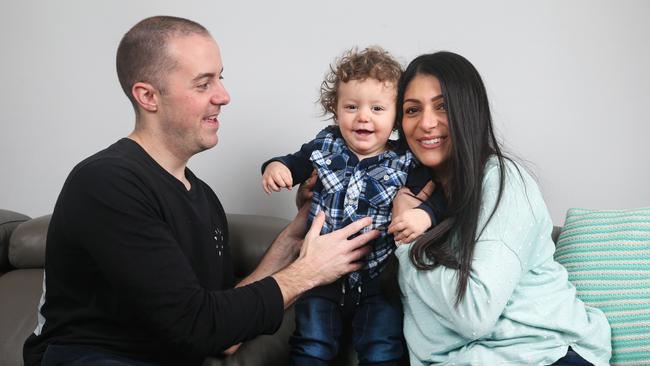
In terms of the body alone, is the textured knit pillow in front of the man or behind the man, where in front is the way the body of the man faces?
in front

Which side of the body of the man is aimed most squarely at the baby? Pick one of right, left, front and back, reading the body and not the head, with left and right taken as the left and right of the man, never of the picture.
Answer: front

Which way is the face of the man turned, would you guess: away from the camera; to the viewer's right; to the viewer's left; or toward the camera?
to the viewer's right

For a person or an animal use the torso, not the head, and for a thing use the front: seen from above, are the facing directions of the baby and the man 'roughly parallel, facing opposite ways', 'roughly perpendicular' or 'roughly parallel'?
roughly perpendicular

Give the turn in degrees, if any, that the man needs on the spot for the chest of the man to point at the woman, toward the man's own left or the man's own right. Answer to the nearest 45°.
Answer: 0° — they already face them

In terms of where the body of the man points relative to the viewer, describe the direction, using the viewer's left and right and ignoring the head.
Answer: facing to the right of the viewer

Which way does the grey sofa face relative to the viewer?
toward the camera

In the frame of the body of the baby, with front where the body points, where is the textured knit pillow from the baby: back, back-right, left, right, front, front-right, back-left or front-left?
left
